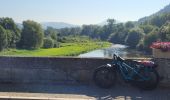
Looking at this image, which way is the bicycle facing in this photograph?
to the viewer's left
